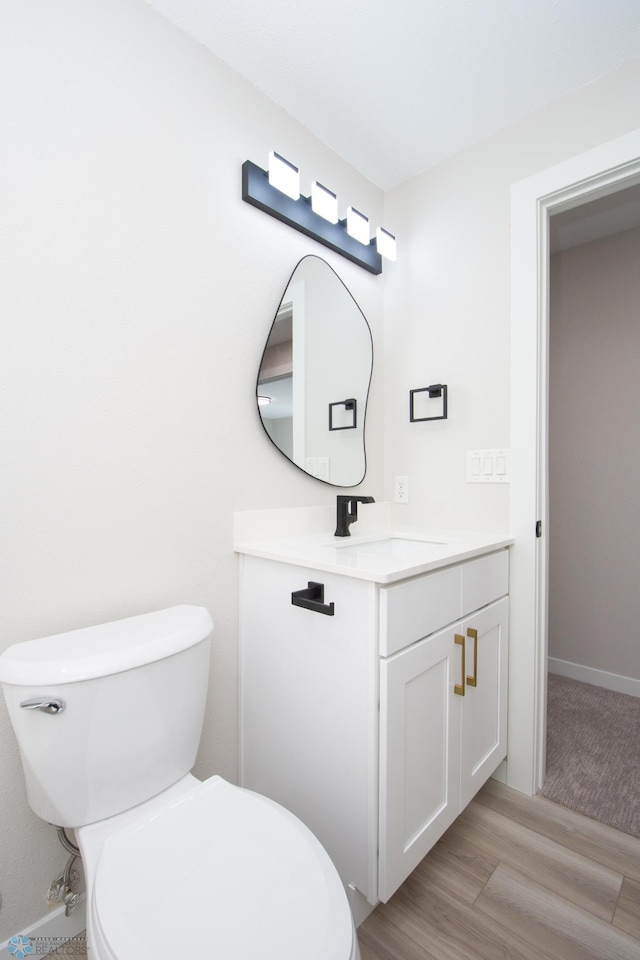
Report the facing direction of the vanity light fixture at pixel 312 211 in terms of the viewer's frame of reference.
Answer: facing the viewer and to the right of the viewer

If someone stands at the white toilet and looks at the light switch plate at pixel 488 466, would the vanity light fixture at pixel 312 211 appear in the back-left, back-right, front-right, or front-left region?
front-left

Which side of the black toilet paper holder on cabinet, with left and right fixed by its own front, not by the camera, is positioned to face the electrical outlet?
back

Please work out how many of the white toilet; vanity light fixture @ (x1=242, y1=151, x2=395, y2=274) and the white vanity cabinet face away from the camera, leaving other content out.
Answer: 0

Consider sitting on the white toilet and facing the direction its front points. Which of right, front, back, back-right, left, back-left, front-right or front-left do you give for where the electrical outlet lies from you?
left

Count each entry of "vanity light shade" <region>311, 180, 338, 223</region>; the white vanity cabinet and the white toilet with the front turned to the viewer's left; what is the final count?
0

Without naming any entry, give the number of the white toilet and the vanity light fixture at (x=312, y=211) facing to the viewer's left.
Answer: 0

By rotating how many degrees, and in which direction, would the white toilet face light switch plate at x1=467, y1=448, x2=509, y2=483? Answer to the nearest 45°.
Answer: approximately 90° to its left

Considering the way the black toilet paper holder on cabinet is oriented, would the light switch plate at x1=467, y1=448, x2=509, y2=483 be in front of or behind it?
behind
